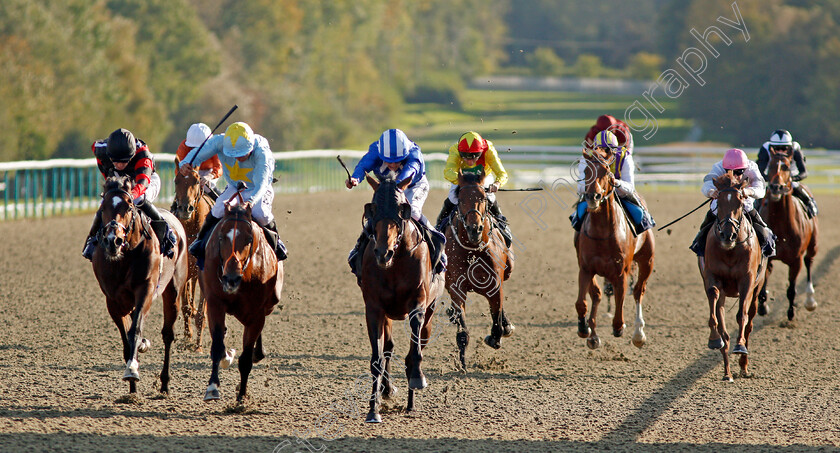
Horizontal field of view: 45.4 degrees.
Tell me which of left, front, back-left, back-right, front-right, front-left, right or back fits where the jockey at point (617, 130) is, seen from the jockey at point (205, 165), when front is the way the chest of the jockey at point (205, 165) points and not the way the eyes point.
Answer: back-left

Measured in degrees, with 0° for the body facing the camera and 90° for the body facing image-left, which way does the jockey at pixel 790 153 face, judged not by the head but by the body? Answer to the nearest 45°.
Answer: approximately 0°

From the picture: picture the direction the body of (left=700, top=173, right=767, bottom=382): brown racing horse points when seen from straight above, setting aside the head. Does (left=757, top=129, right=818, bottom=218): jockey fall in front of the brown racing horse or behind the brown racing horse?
behind

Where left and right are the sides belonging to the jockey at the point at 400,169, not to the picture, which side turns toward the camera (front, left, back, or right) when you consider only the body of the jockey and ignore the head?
front

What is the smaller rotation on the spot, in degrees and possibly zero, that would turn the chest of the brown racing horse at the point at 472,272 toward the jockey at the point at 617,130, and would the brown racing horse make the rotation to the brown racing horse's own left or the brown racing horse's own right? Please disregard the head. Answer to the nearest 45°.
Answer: approximately 135° to the brown racing horse's own left

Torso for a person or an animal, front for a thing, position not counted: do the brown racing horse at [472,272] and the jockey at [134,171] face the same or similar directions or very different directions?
same or similar directions

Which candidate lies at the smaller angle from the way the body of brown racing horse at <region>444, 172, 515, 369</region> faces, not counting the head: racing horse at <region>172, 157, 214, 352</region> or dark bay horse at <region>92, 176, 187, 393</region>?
the dark bay horse

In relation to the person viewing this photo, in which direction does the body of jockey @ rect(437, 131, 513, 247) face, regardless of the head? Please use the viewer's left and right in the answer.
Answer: facing the viewer

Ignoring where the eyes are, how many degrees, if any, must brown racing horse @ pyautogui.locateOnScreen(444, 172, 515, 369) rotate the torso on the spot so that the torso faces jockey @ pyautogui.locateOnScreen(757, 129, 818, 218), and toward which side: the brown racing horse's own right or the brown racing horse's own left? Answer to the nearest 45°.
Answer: approximately 135° to the brown racing horse's own left

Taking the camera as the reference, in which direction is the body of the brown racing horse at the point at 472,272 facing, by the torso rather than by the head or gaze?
toward the camera

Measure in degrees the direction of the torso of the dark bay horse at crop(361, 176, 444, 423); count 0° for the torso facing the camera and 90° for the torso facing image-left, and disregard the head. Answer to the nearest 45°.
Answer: approximately 0°

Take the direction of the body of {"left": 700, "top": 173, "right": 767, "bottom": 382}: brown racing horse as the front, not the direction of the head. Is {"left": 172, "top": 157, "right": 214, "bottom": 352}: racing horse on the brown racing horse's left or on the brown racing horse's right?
on the brown racing horse's right

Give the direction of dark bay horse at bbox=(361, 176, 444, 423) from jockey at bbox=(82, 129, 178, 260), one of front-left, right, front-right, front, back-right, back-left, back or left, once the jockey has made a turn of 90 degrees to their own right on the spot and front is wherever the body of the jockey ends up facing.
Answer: back-left

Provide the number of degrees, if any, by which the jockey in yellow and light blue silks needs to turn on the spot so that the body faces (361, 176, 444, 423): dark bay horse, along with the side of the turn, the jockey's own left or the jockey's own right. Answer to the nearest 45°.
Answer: approximately 45° to the jockey's own left
